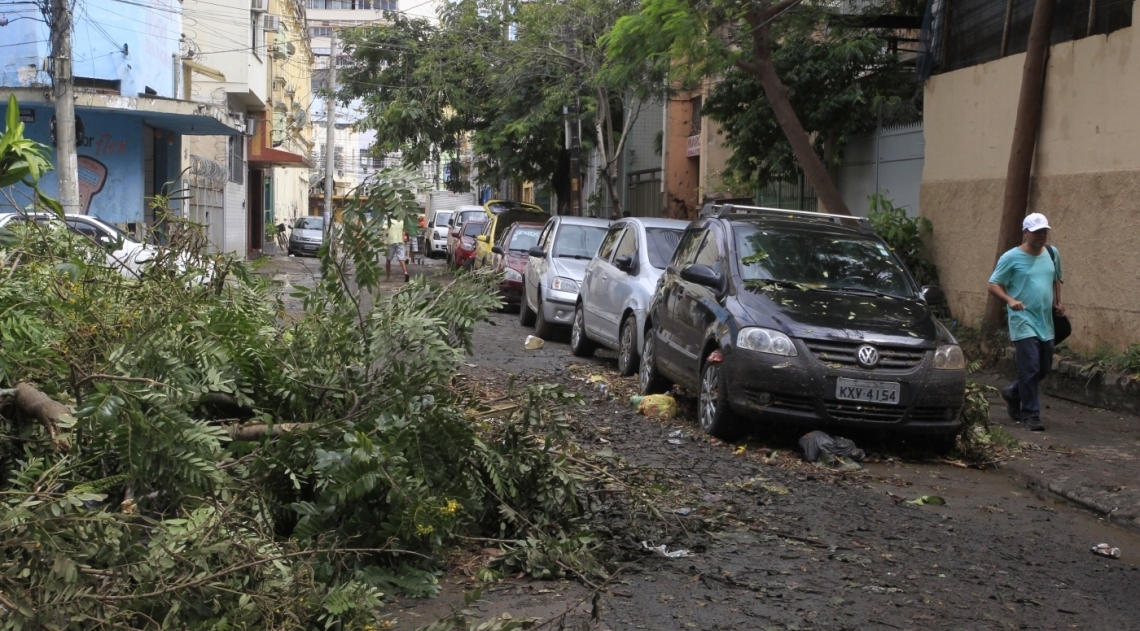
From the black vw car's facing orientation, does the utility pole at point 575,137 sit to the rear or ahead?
to the rear

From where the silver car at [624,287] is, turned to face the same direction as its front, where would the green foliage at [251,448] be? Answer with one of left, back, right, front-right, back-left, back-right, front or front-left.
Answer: front-right

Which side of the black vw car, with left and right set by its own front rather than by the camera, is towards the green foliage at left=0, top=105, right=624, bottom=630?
right

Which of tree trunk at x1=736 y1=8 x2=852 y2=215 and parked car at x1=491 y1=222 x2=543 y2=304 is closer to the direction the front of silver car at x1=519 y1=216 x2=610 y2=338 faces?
the tree trunk

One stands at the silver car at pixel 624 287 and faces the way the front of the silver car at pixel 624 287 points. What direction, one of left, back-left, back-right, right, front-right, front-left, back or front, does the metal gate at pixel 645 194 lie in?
back-left

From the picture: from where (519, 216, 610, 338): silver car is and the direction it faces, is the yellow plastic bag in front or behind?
in front

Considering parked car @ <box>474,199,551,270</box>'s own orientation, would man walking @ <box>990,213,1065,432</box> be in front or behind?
in front

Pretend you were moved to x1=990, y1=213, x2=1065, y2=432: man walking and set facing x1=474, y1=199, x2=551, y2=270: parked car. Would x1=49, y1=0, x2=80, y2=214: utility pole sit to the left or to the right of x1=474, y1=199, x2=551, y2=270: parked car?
left

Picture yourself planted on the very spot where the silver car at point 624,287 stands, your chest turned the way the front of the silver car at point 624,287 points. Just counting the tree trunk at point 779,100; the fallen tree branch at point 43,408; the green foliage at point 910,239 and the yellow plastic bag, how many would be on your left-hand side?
2

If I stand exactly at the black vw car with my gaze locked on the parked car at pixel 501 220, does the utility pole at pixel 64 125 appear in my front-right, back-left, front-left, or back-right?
front-left

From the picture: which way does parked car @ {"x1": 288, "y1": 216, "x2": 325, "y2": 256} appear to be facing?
toward the camera

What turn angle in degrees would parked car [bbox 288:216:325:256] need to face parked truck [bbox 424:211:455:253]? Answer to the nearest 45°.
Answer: approximately 90° to its left

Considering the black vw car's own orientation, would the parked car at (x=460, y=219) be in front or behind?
behind

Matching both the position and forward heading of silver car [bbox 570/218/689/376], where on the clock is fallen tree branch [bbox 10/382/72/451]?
The fallen tree branch is roughly at 2 o'clock from the silver car.

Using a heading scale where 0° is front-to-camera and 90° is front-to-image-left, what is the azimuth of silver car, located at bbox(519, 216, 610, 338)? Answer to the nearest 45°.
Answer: approximately 315°

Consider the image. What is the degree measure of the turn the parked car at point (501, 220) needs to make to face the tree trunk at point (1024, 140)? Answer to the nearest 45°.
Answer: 0° — it already faces it

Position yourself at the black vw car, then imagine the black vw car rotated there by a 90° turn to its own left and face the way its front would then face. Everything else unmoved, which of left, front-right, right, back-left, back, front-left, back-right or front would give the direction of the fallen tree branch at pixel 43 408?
back
